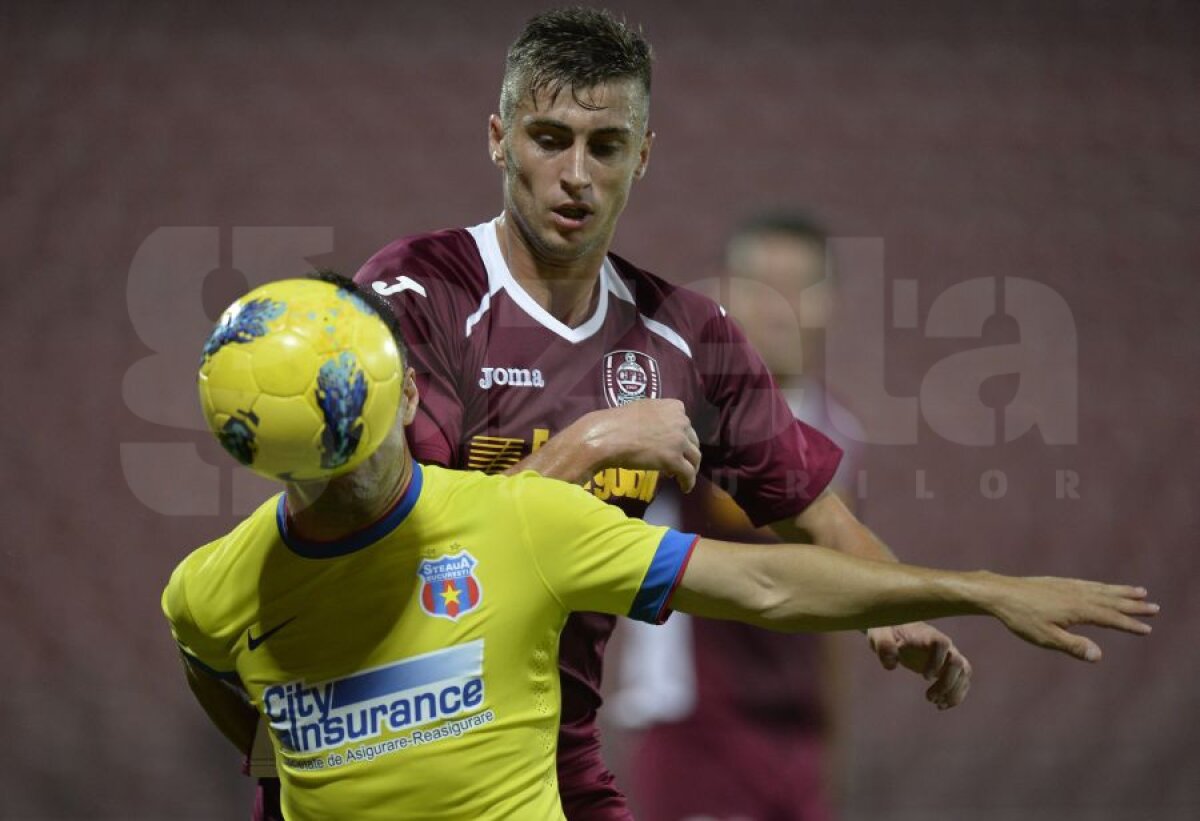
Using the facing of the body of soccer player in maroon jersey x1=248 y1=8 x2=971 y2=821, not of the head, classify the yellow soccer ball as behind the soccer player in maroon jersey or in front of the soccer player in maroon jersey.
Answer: in front

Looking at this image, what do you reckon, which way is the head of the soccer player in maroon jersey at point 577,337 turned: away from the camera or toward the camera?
toward the camera

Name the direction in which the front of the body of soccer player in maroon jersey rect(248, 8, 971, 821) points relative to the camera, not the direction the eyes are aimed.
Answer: toward the camera

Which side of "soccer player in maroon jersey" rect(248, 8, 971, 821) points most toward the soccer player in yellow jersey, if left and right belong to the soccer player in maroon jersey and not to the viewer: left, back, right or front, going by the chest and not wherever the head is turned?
front

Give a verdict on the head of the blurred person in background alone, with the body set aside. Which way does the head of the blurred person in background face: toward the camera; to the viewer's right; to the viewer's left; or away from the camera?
toward the camera
